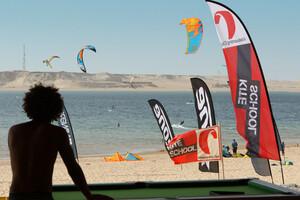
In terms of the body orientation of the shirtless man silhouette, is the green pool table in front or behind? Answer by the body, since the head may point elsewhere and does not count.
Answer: in front

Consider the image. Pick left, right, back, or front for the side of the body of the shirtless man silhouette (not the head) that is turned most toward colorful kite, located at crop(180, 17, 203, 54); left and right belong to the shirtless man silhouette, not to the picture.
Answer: front

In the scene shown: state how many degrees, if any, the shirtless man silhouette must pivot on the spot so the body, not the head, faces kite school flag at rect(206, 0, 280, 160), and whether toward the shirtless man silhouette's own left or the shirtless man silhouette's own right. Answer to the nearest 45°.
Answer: approximately 45° to the shirtless man silhouette's own right

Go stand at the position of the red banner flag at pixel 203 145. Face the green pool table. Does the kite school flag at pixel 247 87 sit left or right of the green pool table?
left

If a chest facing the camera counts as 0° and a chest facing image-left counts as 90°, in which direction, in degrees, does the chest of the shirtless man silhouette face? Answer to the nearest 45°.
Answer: approximately 180°

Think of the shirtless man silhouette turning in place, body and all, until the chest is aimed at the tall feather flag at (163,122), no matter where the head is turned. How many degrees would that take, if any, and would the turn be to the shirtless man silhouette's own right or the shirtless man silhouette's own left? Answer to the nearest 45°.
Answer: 0° — they already face it
